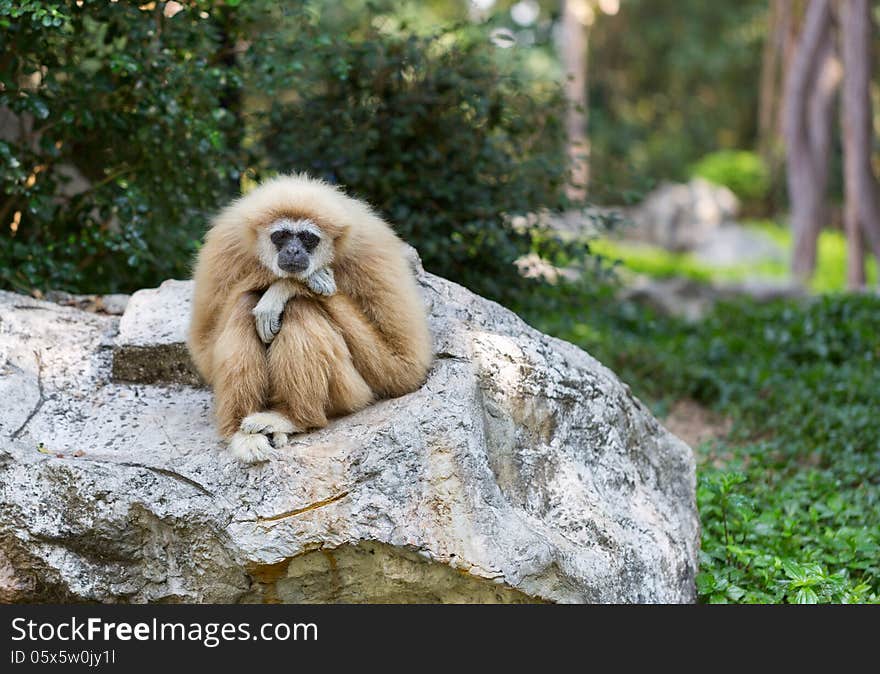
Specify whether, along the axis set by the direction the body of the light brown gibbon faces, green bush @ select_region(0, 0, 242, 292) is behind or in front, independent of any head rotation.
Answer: behind

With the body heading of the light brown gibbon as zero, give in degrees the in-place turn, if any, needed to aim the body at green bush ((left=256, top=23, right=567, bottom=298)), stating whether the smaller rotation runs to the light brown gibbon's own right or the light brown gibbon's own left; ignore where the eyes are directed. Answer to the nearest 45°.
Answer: approximately 180°

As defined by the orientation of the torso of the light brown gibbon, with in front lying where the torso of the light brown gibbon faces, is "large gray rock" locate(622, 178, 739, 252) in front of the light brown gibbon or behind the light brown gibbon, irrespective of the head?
behind

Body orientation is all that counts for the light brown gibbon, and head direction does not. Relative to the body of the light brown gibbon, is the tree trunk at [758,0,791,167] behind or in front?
behind
